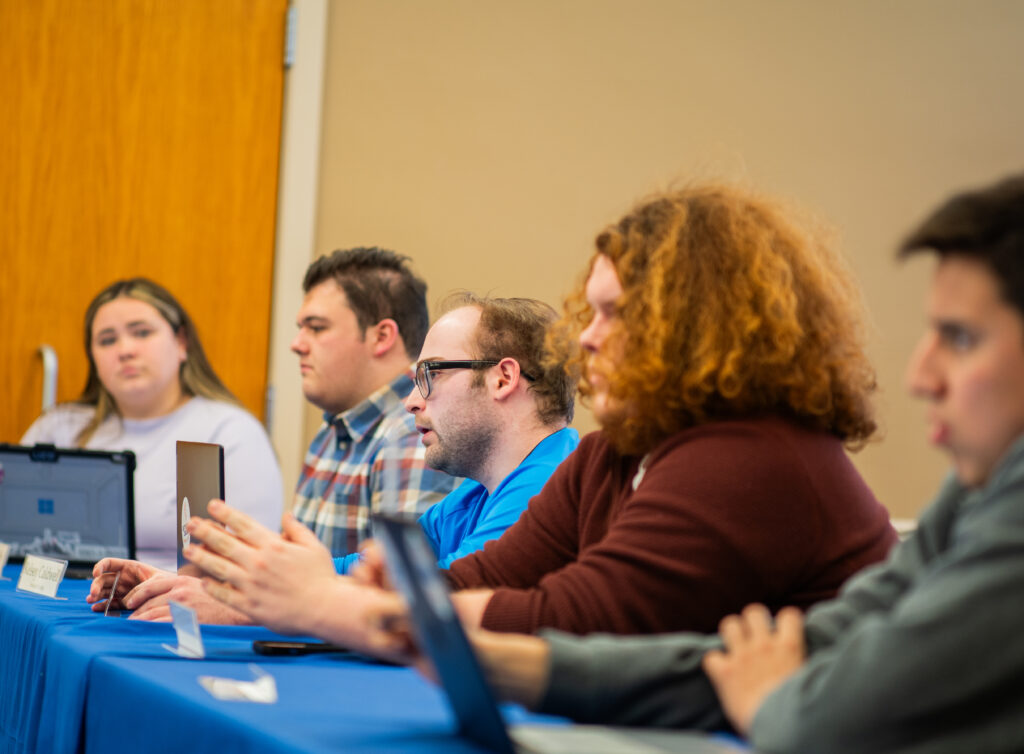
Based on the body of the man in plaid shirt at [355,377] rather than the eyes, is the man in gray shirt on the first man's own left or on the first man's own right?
on the first man's own left

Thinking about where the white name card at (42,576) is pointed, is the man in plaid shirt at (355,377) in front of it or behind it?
behind

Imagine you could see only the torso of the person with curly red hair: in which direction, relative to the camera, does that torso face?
to the viewer's left

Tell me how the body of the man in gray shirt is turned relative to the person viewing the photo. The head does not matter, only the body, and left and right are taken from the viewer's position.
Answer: facing to the left of the viewer

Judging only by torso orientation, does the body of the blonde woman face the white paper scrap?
yes

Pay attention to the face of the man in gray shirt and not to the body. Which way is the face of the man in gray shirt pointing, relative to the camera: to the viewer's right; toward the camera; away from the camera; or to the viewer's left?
to the viewer's left

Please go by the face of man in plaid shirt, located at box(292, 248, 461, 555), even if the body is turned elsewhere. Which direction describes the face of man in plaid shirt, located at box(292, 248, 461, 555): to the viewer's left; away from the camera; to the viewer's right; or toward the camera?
to the viewer's left

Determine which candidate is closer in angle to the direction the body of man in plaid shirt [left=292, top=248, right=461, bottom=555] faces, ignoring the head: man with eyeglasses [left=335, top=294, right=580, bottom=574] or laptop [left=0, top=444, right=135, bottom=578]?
the laptop
